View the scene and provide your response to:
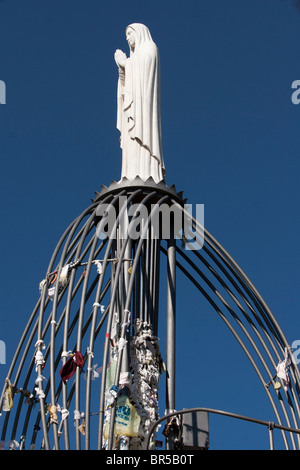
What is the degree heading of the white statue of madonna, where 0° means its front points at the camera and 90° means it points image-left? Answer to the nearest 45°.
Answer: approximately 90°
